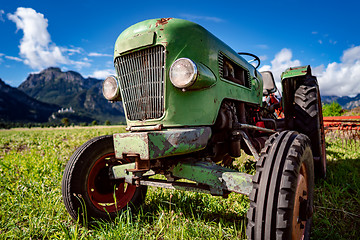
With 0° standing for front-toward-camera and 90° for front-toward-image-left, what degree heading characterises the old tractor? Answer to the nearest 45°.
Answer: approximately 45°

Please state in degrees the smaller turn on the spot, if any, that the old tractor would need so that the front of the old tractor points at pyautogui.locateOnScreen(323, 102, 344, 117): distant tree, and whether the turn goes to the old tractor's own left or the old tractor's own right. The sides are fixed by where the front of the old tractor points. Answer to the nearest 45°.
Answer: approximately 180°
